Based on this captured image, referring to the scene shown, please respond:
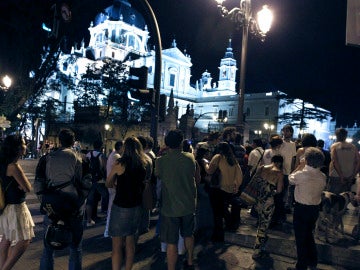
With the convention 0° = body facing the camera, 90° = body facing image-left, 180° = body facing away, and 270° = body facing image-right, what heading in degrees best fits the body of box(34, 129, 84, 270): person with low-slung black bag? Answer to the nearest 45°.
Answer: approximately 180°

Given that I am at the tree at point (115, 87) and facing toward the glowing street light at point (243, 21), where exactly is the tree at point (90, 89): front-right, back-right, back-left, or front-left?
back-right

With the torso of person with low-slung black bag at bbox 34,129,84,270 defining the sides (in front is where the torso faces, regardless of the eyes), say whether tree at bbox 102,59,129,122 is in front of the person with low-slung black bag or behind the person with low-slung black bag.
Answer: in front

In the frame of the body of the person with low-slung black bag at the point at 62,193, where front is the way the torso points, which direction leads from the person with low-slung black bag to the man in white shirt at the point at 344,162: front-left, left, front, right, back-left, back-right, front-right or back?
right

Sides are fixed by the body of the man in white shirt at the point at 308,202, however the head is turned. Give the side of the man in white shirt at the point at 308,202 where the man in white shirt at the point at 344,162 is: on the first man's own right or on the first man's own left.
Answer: on the first man's own right

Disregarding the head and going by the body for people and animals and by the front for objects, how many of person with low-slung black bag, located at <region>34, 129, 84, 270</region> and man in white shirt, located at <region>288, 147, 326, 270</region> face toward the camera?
0

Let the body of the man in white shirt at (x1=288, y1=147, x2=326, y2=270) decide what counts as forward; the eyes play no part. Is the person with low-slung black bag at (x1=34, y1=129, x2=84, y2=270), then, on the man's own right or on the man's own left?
on the man's own left

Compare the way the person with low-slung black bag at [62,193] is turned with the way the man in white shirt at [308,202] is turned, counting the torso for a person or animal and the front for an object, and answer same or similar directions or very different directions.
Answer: same or similar directions

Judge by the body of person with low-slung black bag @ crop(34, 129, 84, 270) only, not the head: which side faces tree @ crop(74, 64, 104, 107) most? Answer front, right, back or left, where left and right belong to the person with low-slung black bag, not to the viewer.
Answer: front

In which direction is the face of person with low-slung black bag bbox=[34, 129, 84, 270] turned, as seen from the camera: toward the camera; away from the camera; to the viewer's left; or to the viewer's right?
away from the camera

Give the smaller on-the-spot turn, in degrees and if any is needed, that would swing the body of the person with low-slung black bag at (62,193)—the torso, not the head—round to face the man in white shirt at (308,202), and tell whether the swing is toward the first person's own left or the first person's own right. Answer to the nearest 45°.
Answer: approximately 90° to the first person's own right

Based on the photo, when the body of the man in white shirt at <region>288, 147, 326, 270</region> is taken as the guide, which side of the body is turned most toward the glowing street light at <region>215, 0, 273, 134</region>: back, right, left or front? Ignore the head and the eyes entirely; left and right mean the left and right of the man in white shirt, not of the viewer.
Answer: front

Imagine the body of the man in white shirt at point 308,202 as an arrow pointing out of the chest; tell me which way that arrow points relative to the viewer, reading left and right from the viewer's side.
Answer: facing away from the viewer and to the left of the viewer
